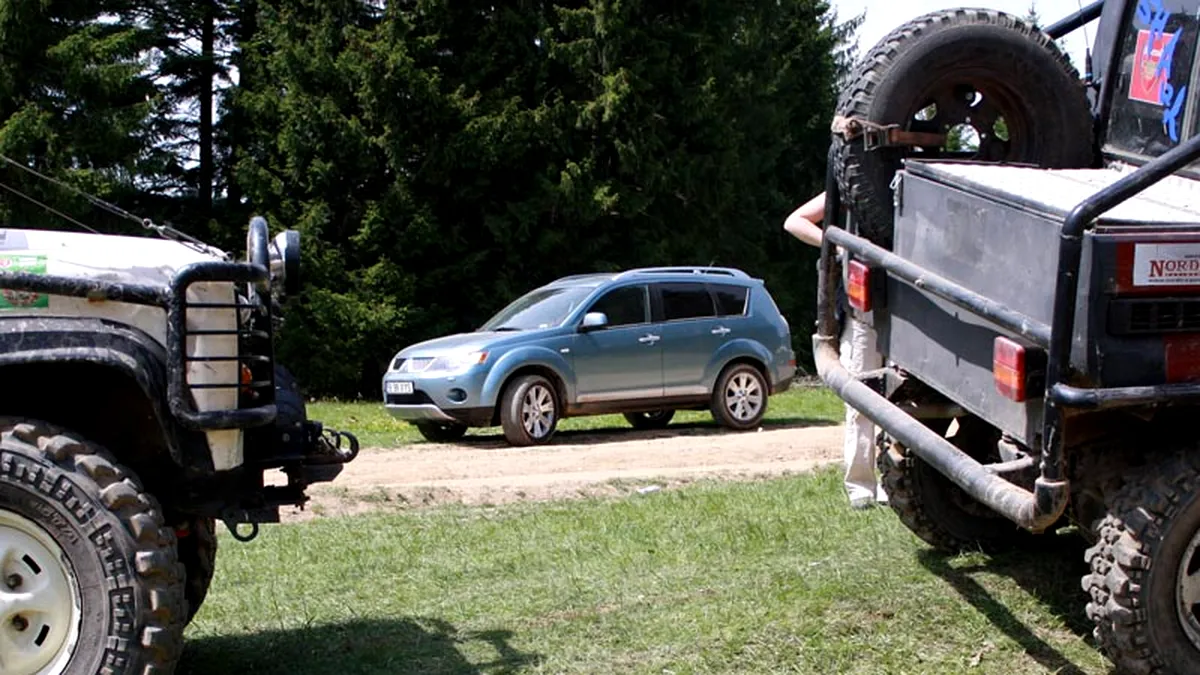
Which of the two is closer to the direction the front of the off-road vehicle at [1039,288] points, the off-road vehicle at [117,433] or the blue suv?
the blue suv

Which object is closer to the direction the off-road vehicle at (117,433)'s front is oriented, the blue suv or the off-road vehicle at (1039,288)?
the off-road vehicle

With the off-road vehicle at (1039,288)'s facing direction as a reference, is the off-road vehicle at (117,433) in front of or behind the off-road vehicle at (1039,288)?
behind

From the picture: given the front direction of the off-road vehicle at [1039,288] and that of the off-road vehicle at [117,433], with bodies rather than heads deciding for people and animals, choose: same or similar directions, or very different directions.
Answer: same or similar directions

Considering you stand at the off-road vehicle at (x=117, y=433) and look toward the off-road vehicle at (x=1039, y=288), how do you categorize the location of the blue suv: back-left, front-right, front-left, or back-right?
front-left

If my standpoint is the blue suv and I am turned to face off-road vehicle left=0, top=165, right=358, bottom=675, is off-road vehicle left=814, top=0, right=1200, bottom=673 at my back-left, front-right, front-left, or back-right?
front-left

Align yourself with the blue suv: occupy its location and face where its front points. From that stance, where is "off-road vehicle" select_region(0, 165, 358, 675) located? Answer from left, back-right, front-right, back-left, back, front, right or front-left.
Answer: front-left

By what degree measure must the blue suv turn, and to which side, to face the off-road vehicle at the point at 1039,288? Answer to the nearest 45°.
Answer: approximately 45° to its left

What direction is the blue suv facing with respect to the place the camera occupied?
facing the viewer and to the left of the viewer

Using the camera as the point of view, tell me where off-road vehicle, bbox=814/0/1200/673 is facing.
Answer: facing away from the viewer and to the right of the viewer

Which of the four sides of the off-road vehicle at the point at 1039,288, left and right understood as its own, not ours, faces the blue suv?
left

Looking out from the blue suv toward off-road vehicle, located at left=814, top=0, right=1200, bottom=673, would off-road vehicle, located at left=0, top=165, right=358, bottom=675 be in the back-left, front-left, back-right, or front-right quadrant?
front-right

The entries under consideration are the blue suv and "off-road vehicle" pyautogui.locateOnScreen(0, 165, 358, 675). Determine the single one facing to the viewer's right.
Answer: the off-road vehicle

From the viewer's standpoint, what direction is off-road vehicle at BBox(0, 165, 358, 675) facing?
to the viewer's right

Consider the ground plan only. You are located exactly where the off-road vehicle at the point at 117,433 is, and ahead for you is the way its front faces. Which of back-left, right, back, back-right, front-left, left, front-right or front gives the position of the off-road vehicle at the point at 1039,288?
front

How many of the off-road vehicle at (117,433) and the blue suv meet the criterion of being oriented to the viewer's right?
1
